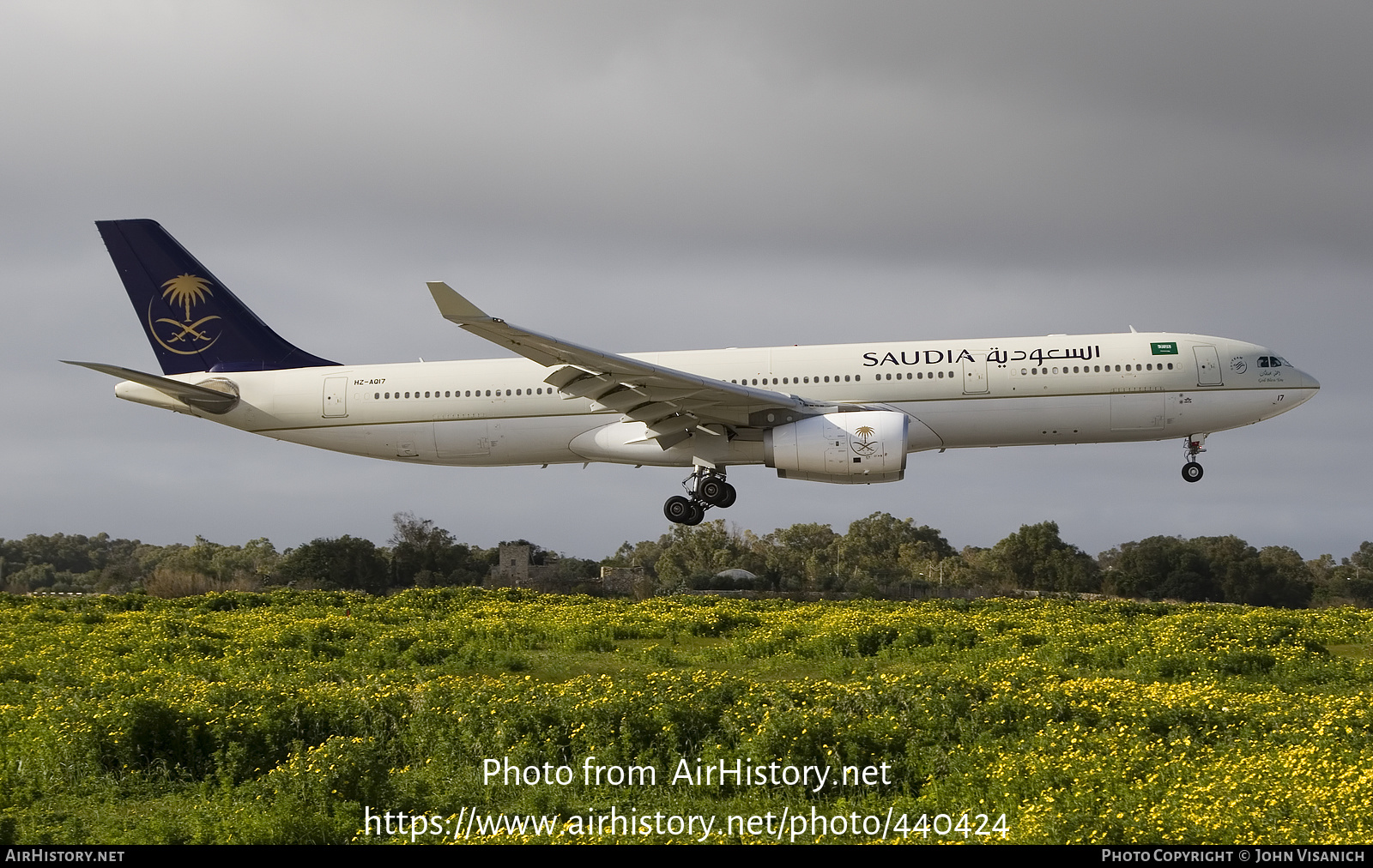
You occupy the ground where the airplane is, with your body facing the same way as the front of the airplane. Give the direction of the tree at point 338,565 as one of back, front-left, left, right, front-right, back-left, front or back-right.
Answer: back-left

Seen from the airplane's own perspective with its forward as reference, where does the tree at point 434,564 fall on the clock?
The tree is roughly at 8 o'clock from the airplane.

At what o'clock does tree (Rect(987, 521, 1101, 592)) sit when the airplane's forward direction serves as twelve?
The tree is roughly at 10 o'clock from the airplane.

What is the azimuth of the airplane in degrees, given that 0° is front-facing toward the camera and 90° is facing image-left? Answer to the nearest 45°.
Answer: approximately 270°

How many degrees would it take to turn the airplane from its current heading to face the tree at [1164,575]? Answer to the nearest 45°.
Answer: approximately 45° to its left
